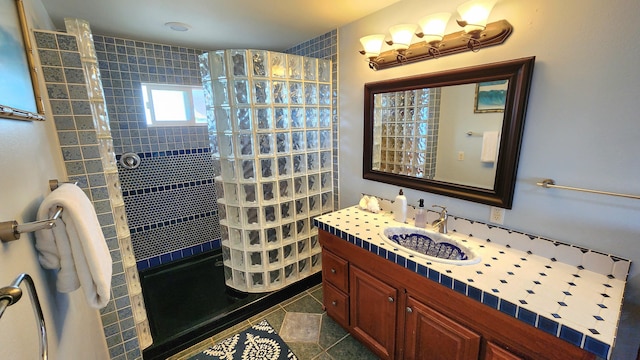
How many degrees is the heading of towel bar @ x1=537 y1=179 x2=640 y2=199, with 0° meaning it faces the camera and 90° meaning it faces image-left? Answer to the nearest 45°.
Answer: approximately 45°
